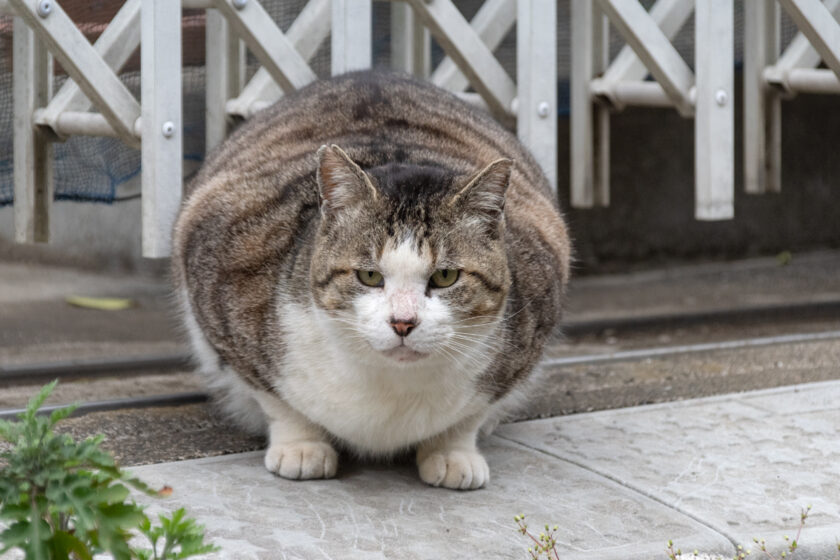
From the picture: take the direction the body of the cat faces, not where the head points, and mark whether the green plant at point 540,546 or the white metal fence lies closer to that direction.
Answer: the green plant

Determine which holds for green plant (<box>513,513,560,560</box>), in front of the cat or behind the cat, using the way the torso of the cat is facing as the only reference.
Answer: in front

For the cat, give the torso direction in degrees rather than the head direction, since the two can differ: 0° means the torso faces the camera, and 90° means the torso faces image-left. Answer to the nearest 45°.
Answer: approximately 0°

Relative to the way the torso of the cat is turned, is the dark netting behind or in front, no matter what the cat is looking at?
behind

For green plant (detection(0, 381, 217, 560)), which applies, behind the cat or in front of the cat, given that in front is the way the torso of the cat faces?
in front

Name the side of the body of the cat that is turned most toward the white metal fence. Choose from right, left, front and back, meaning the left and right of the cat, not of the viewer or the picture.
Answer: back

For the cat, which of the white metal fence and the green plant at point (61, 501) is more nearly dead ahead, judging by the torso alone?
the green plant

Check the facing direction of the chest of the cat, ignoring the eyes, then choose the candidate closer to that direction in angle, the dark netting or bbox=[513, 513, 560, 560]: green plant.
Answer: the green plant
